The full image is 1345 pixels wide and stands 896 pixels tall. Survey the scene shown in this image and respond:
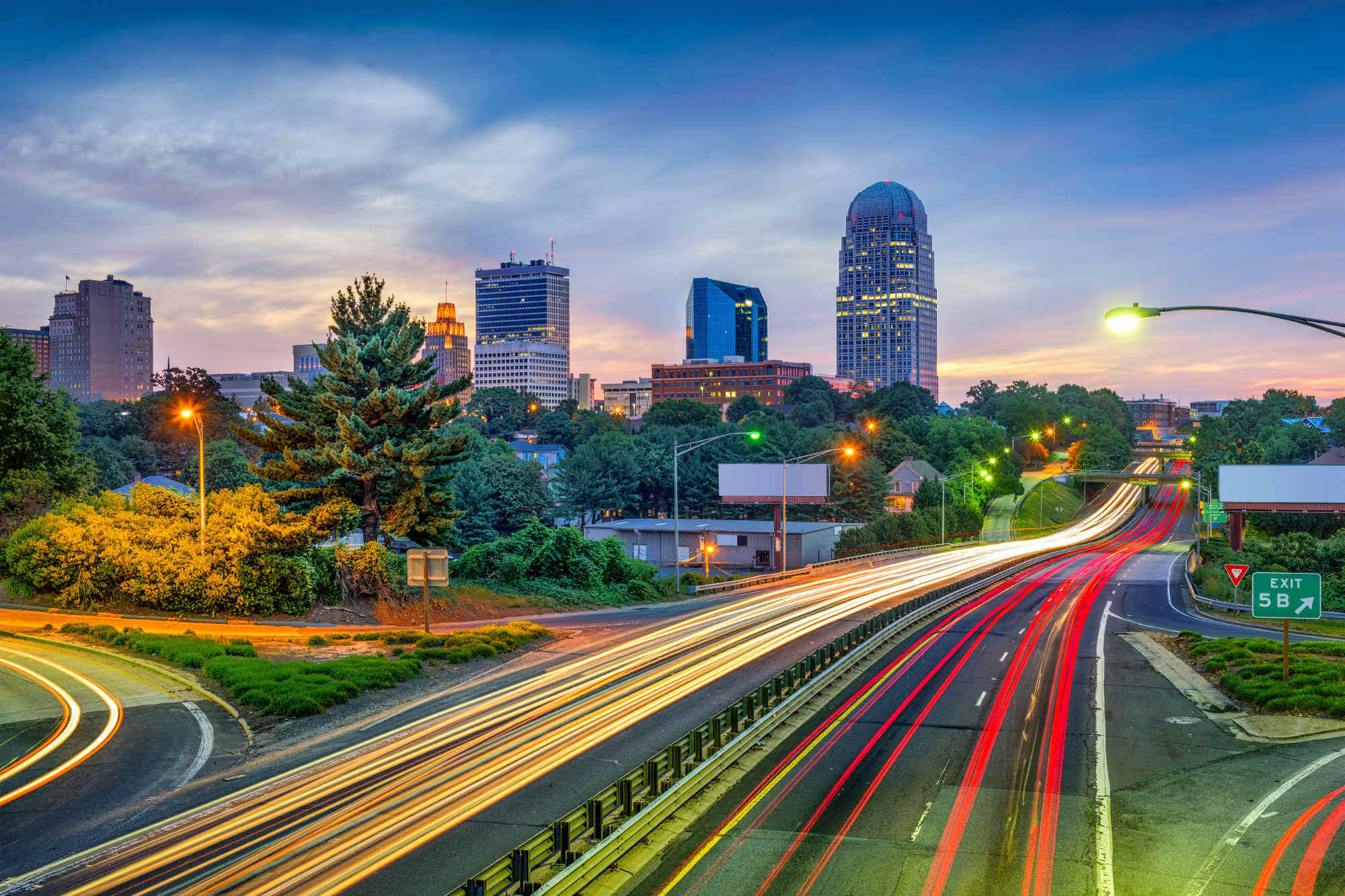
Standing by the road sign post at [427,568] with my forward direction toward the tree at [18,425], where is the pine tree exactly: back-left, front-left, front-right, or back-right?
front-right

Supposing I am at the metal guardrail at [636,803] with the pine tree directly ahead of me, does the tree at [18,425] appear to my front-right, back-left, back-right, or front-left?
front-left

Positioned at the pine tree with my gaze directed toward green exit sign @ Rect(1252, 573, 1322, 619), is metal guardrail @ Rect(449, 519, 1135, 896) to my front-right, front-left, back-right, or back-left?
front-right

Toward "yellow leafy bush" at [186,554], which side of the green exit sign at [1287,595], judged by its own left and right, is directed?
right

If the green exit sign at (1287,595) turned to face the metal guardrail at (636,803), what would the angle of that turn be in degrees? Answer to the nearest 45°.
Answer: approximately 45° to its right

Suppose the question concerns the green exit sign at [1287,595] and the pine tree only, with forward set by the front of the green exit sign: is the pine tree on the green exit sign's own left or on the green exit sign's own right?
on the green exit sign's own right

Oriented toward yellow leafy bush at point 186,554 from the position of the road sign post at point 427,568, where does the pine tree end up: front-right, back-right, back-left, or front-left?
front-right

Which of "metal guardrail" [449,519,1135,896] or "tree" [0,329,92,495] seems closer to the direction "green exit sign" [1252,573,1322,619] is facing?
the metal guardrail

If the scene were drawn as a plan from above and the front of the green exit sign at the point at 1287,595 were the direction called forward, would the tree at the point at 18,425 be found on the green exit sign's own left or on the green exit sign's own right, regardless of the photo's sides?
on the green exit sign's own right
